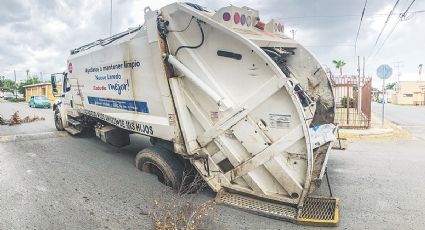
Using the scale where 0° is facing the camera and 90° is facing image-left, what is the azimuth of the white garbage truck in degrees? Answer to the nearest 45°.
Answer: approximately 135°

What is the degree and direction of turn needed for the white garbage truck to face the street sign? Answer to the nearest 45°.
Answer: approximately 90° to its right

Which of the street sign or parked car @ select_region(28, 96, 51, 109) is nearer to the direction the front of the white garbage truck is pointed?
the parked car

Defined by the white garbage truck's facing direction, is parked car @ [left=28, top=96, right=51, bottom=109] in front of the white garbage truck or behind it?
in front
